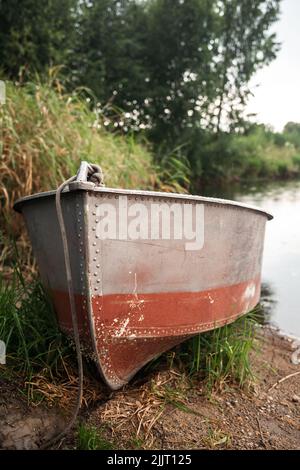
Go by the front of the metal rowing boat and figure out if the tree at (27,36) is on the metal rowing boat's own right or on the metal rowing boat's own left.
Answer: on the metal rowing boat's own right

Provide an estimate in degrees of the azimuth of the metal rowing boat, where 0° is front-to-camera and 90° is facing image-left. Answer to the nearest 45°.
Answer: approximately 45°
